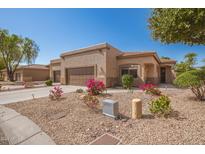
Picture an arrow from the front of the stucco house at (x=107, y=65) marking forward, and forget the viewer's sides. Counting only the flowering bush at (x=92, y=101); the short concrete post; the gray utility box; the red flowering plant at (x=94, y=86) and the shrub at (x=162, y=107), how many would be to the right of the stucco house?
0

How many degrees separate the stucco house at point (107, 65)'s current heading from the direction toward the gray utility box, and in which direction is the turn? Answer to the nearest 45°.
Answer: approximately 45° to its left

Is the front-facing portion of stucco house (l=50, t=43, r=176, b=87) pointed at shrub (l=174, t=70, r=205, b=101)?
no

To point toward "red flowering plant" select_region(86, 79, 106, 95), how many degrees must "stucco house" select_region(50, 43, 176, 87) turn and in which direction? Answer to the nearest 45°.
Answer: approximately 45° to its left

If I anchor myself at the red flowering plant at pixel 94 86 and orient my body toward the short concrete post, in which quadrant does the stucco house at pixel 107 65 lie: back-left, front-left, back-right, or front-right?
back-left

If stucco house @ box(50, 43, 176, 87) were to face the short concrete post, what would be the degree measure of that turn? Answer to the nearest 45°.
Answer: approximately 45° to its left

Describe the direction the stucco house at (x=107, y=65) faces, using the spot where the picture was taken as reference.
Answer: facing the viewer and to the left of the viewer

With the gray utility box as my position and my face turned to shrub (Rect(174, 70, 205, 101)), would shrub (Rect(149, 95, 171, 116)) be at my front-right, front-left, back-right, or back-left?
front-right

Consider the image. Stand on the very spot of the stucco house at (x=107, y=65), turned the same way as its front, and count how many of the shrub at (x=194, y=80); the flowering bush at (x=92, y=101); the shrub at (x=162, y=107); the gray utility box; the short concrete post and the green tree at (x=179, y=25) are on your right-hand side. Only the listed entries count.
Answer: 0

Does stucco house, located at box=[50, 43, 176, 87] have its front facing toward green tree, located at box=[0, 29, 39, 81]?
no

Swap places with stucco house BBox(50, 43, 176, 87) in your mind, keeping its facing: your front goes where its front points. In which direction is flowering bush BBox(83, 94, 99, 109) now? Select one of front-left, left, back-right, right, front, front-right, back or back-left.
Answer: front-left

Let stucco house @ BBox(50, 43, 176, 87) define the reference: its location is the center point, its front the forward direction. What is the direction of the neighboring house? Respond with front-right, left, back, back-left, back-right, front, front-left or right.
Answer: right

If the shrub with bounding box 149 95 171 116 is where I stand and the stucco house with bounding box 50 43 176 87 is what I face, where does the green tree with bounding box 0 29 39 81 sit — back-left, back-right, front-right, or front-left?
front-left
